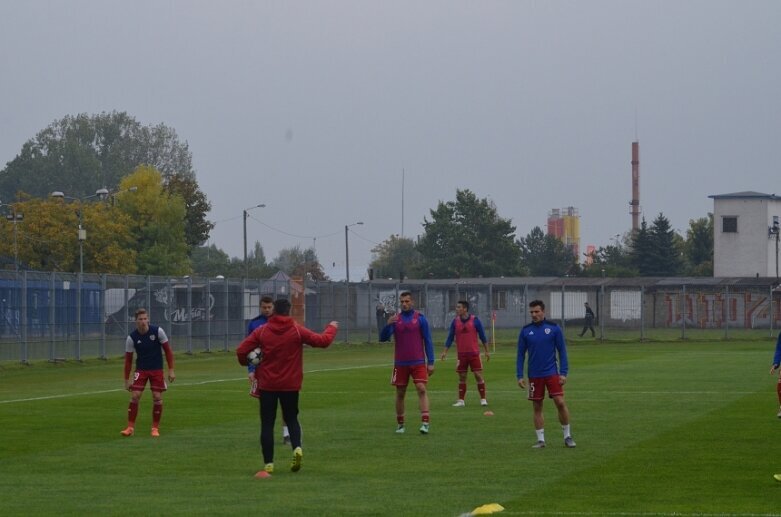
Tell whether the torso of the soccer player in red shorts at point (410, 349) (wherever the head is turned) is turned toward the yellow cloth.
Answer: yes

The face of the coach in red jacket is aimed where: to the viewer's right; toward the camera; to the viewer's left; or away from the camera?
away from the camera

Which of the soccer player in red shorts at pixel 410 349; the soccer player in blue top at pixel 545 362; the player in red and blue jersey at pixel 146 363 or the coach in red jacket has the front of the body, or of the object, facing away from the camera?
the coach in red jacket

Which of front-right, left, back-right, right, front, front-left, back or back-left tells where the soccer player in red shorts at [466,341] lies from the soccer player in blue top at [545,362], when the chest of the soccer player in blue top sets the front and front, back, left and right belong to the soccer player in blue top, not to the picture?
back

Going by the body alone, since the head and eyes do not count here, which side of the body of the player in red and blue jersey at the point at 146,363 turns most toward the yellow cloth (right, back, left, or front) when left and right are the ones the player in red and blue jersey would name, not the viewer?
front

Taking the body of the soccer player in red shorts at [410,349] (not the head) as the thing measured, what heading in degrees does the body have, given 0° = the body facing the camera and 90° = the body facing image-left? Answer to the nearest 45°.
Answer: approximately 0°

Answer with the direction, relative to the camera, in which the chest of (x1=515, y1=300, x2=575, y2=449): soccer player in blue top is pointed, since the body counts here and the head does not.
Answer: toward the camera

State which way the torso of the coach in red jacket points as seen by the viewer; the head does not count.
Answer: away from the camera

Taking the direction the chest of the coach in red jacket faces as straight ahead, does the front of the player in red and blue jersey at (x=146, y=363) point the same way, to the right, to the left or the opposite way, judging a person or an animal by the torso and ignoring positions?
the opposite way

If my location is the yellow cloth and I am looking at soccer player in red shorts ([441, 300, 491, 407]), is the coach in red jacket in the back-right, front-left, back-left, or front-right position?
front-left

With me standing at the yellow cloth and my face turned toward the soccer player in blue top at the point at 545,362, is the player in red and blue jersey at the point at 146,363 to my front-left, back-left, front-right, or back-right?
front-left

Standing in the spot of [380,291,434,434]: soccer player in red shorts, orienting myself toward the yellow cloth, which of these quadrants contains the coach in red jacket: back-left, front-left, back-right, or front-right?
front-right

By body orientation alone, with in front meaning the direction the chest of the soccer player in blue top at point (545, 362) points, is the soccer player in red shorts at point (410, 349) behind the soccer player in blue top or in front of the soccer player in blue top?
behind

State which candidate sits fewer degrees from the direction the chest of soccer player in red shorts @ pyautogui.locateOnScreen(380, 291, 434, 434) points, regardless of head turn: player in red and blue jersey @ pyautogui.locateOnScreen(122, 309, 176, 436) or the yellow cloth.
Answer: the yellow cloth

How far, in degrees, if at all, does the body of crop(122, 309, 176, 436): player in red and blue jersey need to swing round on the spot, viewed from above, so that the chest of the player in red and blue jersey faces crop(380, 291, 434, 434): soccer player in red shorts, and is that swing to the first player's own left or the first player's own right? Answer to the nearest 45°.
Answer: approximately 90° to the first player's own left

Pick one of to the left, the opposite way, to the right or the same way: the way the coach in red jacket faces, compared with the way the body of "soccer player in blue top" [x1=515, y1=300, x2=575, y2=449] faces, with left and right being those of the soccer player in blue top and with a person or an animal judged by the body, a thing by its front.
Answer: the opposite way

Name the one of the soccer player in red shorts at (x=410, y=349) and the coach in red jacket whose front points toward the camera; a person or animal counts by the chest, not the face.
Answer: the soccer player in red shorts

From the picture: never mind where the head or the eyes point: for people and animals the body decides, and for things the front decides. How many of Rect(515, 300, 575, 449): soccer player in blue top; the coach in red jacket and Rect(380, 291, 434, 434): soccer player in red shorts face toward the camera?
2
